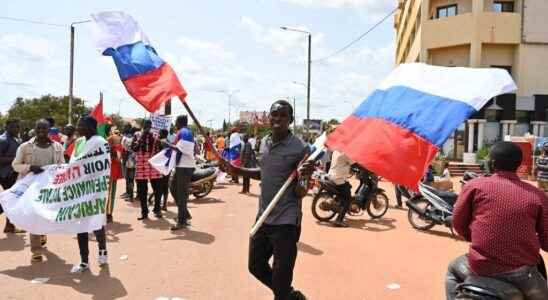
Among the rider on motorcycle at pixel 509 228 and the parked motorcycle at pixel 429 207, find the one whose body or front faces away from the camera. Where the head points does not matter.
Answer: the rider on motorcycle

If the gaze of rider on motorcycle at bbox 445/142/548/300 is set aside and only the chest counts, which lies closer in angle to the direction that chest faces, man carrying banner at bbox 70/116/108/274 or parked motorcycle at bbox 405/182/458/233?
the parked motorcycle

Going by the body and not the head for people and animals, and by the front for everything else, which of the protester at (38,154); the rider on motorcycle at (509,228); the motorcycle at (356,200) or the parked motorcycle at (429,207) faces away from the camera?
the rider on motorcycle

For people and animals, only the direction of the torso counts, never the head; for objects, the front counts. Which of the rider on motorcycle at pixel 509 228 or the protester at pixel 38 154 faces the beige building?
the rider on motorcycle

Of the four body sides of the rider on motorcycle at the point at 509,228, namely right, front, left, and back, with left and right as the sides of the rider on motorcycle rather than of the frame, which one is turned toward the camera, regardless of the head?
back

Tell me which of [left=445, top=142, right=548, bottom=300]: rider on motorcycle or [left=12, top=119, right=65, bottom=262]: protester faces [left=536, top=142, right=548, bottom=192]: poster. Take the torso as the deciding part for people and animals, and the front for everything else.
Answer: the rider on motorcycle

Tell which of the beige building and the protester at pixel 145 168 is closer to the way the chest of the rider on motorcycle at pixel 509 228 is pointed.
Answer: the beige building
